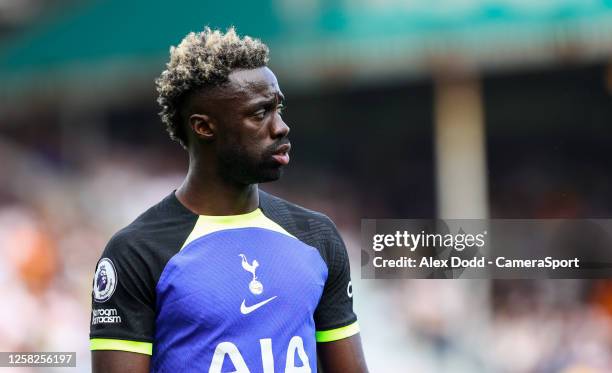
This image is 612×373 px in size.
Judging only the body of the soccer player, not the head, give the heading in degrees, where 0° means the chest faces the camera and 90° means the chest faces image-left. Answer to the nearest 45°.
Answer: approximately 315°
